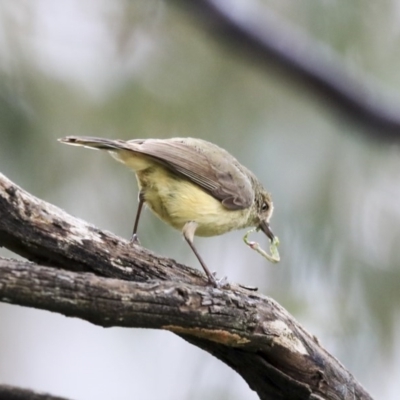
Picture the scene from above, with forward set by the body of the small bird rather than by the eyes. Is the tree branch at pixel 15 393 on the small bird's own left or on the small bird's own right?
on the small bird's own right

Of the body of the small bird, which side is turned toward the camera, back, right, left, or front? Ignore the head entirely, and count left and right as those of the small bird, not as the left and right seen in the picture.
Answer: right
